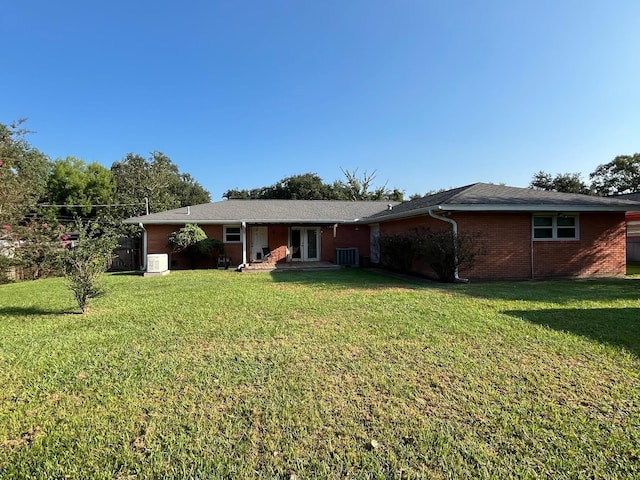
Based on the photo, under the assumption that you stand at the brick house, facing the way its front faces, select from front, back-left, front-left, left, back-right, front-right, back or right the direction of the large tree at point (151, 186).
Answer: front-left

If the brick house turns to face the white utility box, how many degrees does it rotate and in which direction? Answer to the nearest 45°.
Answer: approximately 90° to its left

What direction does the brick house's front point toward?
away from the camera

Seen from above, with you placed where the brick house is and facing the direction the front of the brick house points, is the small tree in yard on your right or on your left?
on your left

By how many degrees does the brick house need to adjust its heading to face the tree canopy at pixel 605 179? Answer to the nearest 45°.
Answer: approximately 45° to its right

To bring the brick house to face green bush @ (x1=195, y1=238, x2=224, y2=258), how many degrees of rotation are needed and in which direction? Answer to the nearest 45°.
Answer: approximately 90° to its left

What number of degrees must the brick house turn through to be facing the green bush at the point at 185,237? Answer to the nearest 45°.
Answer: approximately 90° to its left

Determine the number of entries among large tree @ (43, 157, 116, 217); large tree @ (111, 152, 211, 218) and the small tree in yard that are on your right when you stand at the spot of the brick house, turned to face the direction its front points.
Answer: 0
